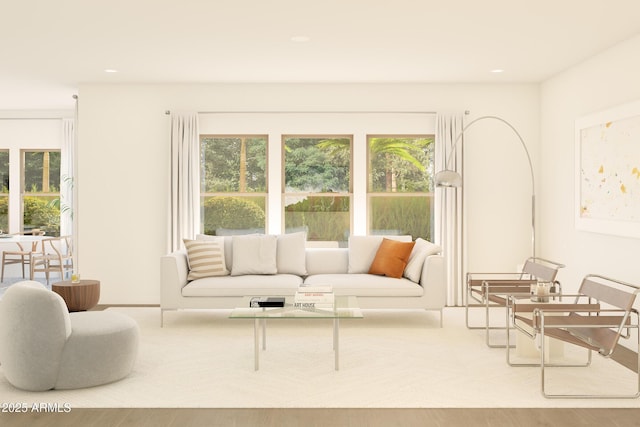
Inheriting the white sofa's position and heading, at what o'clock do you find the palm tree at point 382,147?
The palm tree is roughly at 7 o'clock from the white sofa.

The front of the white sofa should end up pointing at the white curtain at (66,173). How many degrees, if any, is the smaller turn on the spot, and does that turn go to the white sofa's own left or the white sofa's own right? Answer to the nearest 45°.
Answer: approximately 135° to the white sofa's own right

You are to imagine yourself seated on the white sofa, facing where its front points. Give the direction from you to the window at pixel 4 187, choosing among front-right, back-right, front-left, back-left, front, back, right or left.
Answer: back-right

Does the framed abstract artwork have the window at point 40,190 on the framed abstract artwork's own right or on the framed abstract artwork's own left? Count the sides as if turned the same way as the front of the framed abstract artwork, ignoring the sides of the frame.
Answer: on the framed abstract artwork's own right

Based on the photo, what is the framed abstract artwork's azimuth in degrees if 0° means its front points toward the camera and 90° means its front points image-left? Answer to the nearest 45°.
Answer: approximately 45°

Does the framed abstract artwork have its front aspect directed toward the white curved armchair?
yes

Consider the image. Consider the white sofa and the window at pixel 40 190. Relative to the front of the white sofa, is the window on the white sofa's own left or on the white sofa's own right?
on the white sofa's own right

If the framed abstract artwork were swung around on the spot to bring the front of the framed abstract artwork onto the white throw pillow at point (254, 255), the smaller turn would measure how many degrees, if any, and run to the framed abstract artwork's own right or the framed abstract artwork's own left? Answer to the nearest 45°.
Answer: approximately 45° to the framed abstract artwork's own right

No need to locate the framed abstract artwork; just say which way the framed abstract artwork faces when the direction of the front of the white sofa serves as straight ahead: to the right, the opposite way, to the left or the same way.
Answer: to the right
